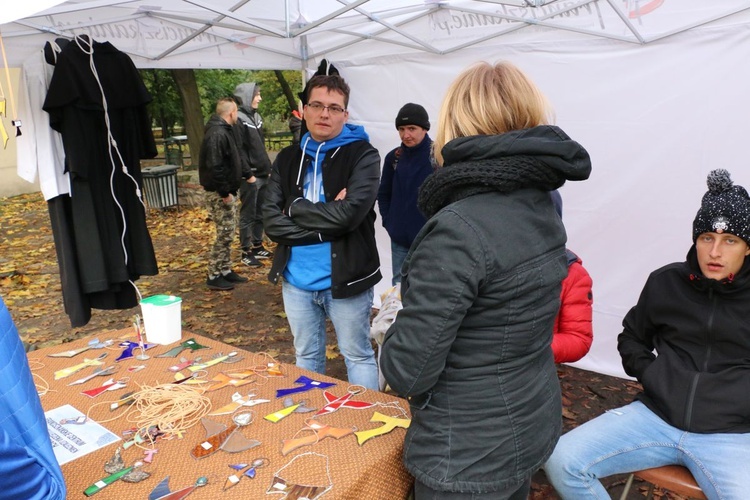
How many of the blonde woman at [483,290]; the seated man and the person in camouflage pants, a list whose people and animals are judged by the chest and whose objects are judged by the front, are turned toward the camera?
1

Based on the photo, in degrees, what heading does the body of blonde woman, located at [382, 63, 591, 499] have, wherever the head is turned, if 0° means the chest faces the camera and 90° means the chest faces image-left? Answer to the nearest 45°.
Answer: approximately 135°

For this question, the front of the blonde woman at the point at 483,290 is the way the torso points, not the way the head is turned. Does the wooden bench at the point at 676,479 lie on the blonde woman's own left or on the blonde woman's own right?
on the blonde woman's own right

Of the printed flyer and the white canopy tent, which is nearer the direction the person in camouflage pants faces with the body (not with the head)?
the white canopy tent

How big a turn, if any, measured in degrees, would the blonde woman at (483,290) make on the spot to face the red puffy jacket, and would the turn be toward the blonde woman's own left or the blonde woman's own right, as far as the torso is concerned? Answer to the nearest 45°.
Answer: approximately 45° to the blonde woman's own right

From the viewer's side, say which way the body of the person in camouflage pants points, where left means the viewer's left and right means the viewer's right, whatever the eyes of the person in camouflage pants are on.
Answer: facing to the right of the viewer

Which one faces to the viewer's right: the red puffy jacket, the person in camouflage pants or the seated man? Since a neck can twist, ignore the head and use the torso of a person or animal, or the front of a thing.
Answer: the person in camouflage pants

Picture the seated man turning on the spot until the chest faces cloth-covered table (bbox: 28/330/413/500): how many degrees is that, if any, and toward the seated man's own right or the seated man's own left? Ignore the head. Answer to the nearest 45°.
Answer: approximately 45° to the seated man's own right

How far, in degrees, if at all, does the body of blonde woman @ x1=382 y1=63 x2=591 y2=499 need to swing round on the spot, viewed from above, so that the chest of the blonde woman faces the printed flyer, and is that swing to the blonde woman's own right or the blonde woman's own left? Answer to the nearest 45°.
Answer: approximately 45° to the blonde woman's own left
